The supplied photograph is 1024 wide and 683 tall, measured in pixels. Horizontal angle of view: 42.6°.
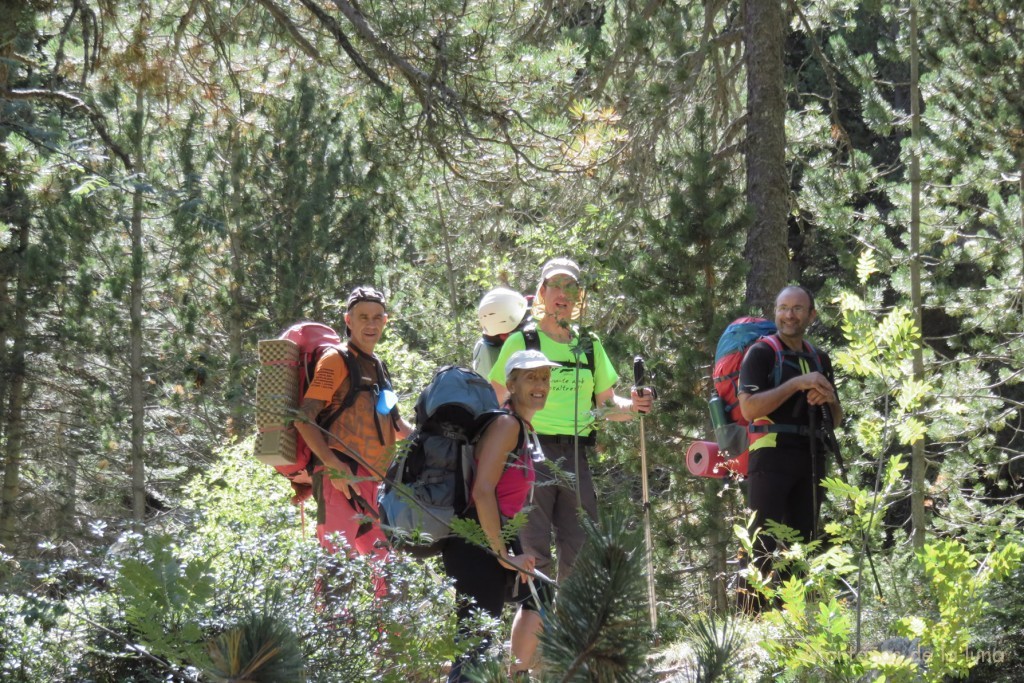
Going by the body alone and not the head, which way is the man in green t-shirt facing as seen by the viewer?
toward the camera

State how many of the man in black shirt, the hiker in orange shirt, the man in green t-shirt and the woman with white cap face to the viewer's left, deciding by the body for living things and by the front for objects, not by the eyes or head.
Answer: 0

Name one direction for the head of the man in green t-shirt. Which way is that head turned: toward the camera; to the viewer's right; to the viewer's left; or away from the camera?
toward the camera

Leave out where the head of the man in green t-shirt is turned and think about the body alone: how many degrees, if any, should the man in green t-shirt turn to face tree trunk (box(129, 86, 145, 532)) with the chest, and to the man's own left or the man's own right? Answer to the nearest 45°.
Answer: approximately 135° to the man's own right

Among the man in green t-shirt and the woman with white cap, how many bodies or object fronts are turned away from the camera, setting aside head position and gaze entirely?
0

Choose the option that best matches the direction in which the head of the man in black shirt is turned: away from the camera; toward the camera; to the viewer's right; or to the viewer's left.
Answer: toward the camera

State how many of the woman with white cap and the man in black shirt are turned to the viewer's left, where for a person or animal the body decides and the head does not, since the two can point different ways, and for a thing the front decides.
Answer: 0

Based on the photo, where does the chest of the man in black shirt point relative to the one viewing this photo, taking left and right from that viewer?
facing the viewer and to the right of the viewer

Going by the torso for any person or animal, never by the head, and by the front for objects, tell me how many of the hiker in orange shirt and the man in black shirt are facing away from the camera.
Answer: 0

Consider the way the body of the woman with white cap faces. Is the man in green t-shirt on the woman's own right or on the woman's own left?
on the woman's own left

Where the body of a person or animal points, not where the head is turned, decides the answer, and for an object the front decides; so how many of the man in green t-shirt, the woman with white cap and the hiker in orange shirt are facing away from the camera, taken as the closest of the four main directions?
0

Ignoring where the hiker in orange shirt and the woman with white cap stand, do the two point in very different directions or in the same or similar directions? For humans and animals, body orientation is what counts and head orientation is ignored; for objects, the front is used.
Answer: same or similar directions
